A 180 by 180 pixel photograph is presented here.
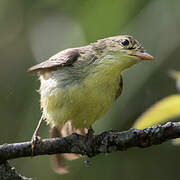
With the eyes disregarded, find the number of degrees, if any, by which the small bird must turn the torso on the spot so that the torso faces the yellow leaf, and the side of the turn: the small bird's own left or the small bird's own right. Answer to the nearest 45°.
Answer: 0° — it already faces it

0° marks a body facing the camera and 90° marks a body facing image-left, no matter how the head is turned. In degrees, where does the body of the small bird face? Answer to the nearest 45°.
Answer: approximately 315°
